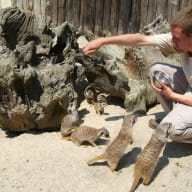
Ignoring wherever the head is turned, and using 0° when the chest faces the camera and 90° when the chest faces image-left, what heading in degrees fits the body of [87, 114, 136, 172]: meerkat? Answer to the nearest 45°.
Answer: approximately 225°

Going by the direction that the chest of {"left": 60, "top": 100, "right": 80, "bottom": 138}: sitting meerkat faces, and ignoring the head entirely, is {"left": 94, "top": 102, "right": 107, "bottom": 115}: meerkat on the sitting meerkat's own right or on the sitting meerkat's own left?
on the sitting meerkat's own left

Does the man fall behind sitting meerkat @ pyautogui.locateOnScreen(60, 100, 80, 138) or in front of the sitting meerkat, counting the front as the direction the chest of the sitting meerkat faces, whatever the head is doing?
in front

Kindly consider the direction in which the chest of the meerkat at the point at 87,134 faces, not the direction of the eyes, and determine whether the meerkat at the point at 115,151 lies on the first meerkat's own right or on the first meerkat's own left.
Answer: on the first meerkat's own right

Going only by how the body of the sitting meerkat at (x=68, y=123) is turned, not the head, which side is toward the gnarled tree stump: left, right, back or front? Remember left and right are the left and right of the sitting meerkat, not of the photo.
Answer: back

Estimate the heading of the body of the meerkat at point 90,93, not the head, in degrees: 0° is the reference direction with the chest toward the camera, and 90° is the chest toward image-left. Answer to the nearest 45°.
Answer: approximately 315°

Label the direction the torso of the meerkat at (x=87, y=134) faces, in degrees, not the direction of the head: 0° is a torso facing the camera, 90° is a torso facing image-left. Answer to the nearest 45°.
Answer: approximately 270°

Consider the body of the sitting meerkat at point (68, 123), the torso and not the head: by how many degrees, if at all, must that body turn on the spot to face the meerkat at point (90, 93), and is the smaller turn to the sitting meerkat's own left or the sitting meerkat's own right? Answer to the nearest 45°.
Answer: approximately 90° to the sitting meerkat's own left

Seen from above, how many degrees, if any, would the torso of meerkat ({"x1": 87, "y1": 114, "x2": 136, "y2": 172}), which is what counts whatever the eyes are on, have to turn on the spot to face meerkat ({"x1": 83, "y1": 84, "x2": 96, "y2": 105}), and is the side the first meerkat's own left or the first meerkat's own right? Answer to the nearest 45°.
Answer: approximately 45° to the first meerkat's own left

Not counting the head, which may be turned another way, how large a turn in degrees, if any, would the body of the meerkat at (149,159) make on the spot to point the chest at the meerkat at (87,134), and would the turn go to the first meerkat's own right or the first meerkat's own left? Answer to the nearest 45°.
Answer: approximately 90° to the first meerkat's own left
